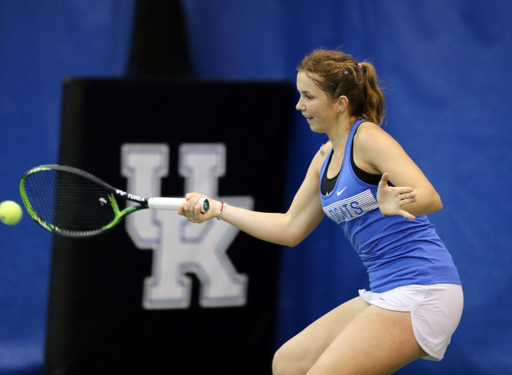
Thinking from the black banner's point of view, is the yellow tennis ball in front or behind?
in front

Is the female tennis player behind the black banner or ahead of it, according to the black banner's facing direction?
ahead

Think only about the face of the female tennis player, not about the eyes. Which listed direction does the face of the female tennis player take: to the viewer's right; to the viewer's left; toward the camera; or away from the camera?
to the viewer's left

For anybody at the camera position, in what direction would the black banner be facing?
facing the viewer
